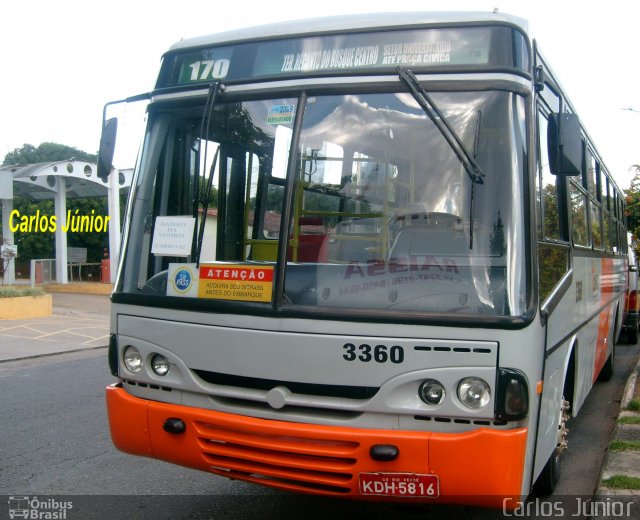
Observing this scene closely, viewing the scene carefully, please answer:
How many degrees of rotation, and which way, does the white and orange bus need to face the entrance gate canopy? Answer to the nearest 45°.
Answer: approximately 90° to its right

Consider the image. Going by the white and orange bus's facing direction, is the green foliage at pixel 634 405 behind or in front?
behind

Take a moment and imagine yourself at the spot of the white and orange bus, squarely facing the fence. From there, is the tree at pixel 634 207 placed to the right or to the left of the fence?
right

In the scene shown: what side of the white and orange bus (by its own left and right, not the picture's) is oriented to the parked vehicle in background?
back

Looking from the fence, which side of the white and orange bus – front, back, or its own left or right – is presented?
right

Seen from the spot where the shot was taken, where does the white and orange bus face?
facing the viewer and to the left of the viewer

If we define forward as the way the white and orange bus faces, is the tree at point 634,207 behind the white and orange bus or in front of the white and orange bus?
behind
